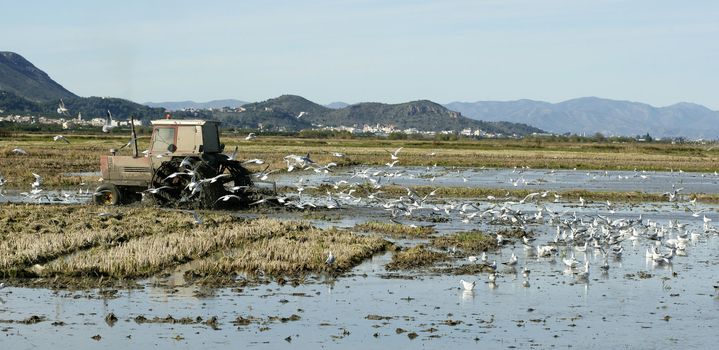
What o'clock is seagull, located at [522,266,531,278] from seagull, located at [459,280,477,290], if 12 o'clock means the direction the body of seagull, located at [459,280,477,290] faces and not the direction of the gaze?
seagull, located at [522,266,531,278] is roughly at 4 o'clock from seagull, located at [459,280,477,290].

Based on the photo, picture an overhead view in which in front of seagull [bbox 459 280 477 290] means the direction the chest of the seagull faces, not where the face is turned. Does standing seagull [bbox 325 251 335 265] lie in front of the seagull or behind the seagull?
in front

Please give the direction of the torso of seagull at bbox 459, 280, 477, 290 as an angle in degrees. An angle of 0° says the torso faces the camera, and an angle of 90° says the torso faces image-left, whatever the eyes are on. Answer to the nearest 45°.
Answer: approximately 90°

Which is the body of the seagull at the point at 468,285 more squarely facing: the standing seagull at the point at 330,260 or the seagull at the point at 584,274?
the standing seagull
